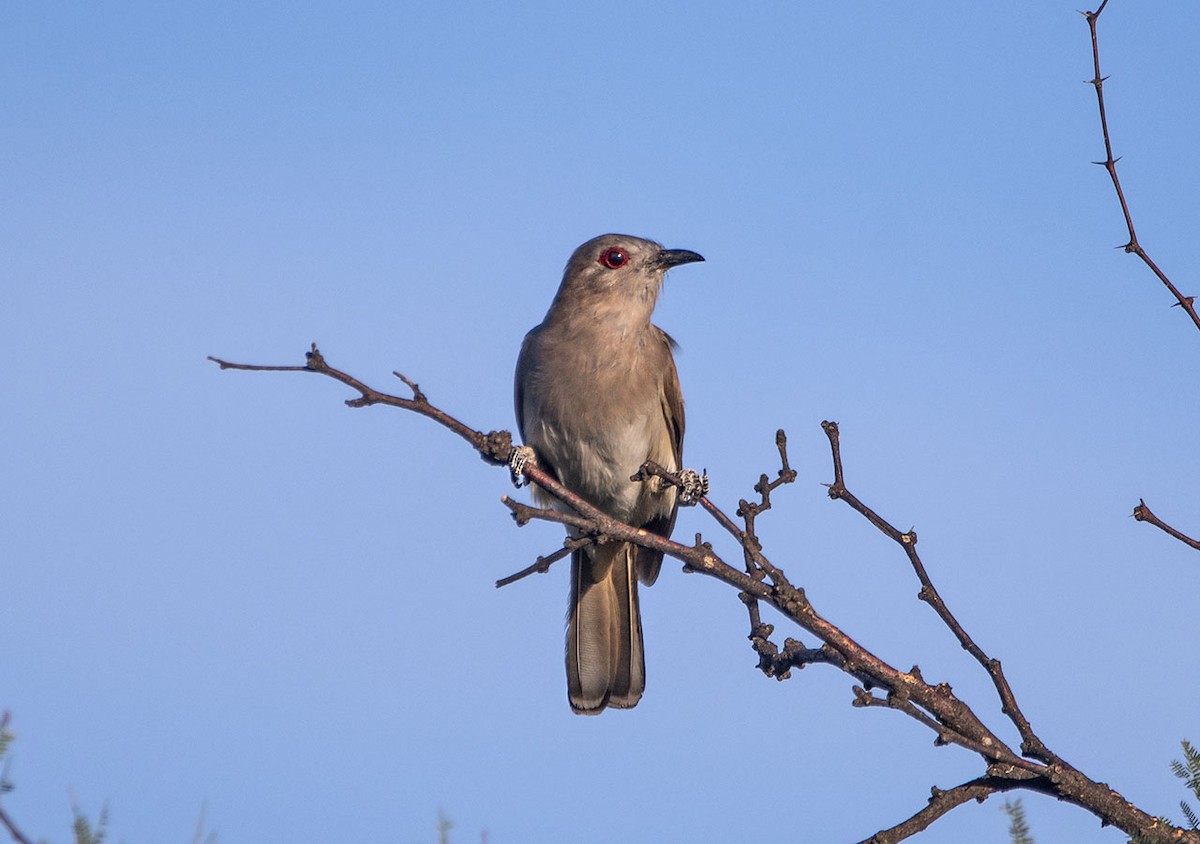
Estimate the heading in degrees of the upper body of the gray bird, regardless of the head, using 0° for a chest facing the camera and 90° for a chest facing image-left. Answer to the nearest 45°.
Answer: approximately 0°
